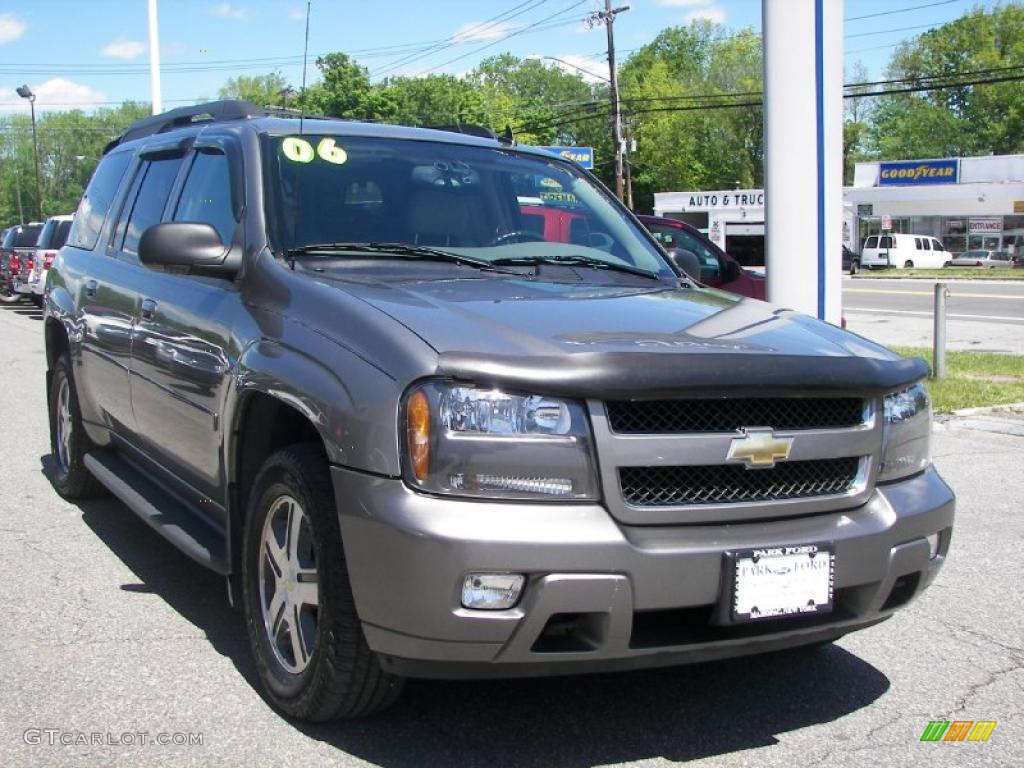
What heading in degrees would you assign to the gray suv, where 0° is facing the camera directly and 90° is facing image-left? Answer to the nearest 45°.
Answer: approximately 315°

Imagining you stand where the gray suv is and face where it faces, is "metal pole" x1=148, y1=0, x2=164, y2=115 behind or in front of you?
behind

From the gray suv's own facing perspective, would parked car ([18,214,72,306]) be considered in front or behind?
behind

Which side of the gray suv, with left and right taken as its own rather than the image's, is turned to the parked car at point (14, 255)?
back
